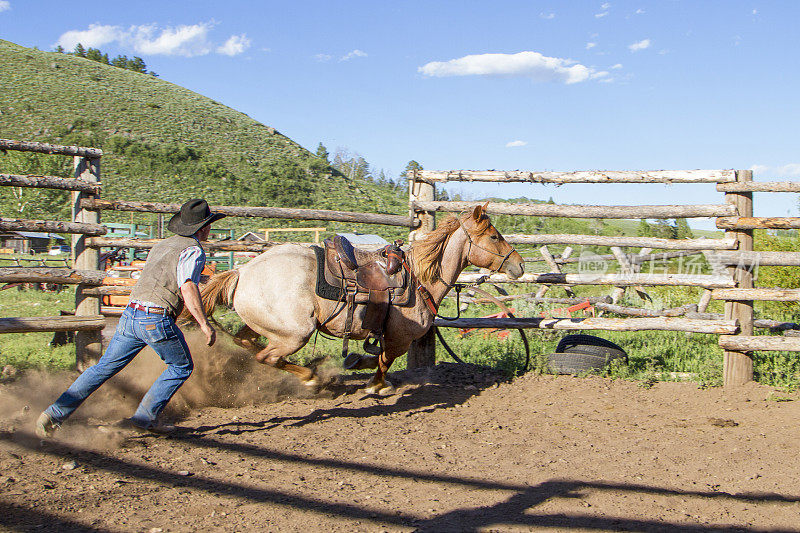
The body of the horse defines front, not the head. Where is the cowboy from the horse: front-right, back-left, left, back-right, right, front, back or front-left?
back-right

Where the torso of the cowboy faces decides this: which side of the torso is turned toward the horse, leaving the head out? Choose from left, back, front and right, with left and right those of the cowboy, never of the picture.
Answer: front

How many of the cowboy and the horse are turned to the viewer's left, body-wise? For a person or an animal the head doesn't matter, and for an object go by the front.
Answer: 0

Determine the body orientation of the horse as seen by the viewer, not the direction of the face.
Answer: to the viewer's right

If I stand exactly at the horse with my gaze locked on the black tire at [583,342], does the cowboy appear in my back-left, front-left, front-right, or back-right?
back-right

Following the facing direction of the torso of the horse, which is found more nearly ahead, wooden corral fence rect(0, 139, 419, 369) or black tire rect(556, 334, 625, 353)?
the black tire

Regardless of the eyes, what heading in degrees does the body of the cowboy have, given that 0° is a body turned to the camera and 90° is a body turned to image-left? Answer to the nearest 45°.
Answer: approximately 225°
